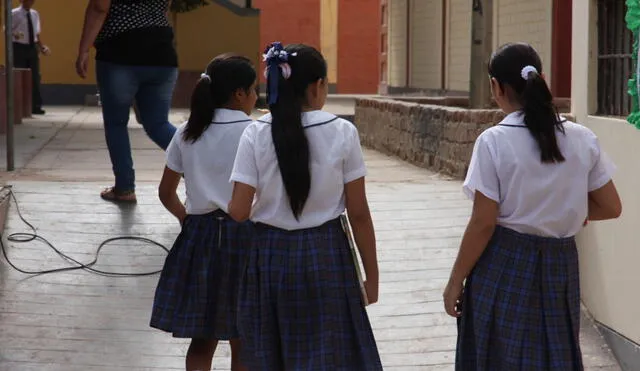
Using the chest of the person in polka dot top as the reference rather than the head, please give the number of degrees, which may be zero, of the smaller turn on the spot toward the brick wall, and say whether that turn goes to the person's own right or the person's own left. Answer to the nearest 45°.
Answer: approximately 90° to the person's own right

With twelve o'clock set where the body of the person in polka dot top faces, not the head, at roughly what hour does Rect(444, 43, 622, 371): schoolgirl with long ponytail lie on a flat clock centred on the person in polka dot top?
The schoolgirl with long ponytail is roughly at 7 o'clock from the person in polka dot top.

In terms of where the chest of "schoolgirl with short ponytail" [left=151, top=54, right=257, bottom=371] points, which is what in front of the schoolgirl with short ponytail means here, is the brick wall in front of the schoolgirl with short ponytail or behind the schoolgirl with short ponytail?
in front

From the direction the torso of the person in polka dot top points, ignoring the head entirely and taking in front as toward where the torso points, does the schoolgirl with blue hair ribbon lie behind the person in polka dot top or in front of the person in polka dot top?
behind

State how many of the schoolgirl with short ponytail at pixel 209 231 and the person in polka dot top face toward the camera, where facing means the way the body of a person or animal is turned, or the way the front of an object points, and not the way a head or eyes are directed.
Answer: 0

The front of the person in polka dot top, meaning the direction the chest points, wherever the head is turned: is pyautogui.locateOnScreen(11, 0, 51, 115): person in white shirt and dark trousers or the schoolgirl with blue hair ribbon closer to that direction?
the person in white shirt and dark trousers

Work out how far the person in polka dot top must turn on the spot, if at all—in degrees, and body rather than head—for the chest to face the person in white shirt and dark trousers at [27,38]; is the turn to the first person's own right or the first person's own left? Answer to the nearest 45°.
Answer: approximately 45° to the first person's own right

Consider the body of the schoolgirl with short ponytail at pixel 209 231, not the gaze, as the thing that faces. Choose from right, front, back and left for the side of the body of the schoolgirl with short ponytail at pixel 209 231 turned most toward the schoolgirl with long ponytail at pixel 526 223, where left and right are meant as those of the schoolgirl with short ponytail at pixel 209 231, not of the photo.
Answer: right

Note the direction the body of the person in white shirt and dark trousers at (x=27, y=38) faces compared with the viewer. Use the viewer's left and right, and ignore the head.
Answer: facing the viewer and to the right of the viewer

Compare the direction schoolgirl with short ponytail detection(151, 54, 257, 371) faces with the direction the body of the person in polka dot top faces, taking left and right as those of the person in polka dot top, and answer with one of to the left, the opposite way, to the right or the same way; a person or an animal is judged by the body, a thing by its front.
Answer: to the right

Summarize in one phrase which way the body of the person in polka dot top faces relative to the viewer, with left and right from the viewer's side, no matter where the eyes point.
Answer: facing away from the viewer and to the left of the viewer
